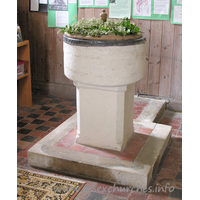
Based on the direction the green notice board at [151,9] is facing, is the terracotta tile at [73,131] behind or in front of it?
in front

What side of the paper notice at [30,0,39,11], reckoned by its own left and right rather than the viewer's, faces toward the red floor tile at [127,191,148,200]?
front

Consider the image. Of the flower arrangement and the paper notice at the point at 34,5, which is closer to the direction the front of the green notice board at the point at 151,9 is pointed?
the flower arrangement

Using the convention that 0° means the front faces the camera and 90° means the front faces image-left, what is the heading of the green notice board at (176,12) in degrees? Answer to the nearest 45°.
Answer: approximately 0°

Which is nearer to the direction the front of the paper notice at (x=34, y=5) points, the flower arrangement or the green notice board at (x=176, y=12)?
the flower arrangement

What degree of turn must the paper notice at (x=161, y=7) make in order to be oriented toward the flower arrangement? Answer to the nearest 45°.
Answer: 0° — it already faces it

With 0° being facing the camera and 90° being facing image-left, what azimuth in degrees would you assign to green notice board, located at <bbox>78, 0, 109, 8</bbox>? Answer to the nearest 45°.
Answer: approximately 0°

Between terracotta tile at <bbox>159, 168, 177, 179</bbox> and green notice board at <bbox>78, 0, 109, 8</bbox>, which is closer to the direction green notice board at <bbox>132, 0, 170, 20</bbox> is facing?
the terracotta tile

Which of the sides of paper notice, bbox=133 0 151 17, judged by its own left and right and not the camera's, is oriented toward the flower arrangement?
front
